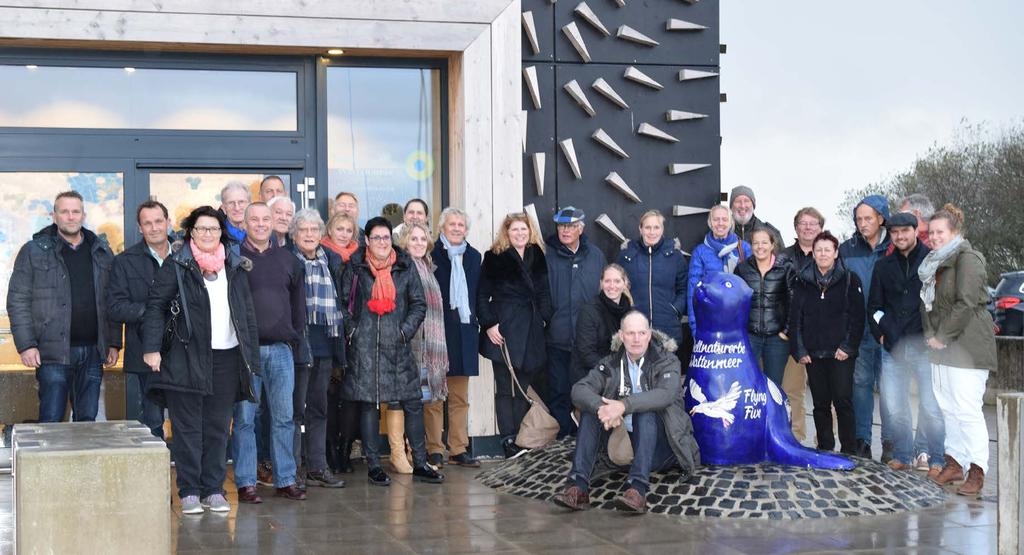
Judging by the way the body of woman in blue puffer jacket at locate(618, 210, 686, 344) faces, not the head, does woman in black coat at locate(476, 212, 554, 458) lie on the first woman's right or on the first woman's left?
on the first woman's right

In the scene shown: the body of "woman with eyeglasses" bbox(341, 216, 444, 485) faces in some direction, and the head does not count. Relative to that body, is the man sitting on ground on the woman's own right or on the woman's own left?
on the woman's own left

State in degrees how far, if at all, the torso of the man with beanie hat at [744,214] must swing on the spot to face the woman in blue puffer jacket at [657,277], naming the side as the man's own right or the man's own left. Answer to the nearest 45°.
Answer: approximately 45° to the man's own right

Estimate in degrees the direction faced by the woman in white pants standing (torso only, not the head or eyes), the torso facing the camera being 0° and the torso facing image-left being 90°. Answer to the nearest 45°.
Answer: approximately 45°

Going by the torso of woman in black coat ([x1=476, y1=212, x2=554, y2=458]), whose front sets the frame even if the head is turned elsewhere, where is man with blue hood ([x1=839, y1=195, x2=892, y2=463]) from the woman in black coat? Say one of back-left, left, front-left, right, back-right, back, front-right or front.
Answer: left

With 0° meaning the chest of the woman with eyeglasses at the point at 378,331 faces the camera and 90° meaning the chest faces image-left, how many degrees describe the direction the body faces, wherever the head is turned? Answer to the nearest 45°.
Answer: approximately 0°

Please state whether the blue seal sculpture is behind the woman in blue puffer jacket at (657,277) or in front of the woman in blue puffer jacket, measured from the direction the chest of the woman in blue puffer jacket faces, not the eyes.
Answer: in front

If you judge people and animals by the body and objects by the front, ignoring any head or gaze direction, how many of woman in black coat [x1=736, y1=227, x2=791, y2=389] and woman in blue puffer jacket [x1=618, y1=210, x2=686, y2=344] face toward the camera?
2

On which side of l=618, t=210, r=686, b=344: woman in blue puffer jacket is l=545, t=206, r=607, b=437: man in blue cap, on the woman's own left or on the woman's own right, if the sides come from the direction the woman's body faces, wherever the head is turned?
on the woman's own right

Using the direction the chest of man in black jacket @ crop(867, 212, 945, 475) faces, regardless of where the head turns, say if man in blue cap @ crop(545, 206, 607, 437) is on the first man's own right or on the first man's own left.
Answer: on the first man's own right
